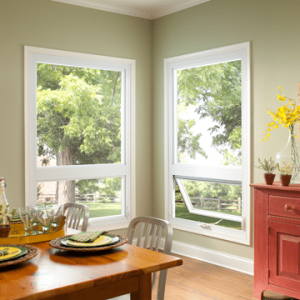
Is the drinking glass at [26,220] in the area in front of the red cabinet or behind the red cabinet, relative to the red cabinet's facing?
in front

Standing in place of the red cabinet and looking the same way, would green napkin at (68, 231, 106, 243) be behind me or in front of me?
in front

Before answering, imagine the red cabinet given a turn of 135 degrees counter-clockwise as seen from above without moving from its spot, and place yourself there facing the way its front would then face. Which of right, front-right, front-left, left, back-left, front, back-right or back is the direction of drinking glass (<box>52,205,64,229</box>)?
back-right

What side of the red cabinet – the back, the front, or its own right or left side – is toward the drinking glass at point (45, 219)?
front

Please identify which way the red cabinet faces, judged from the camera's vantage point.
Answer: facing the viewer and to the left of the viewer

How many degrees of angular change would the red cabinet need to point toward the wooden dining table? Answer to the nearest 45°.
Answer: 0° — it already faces it
